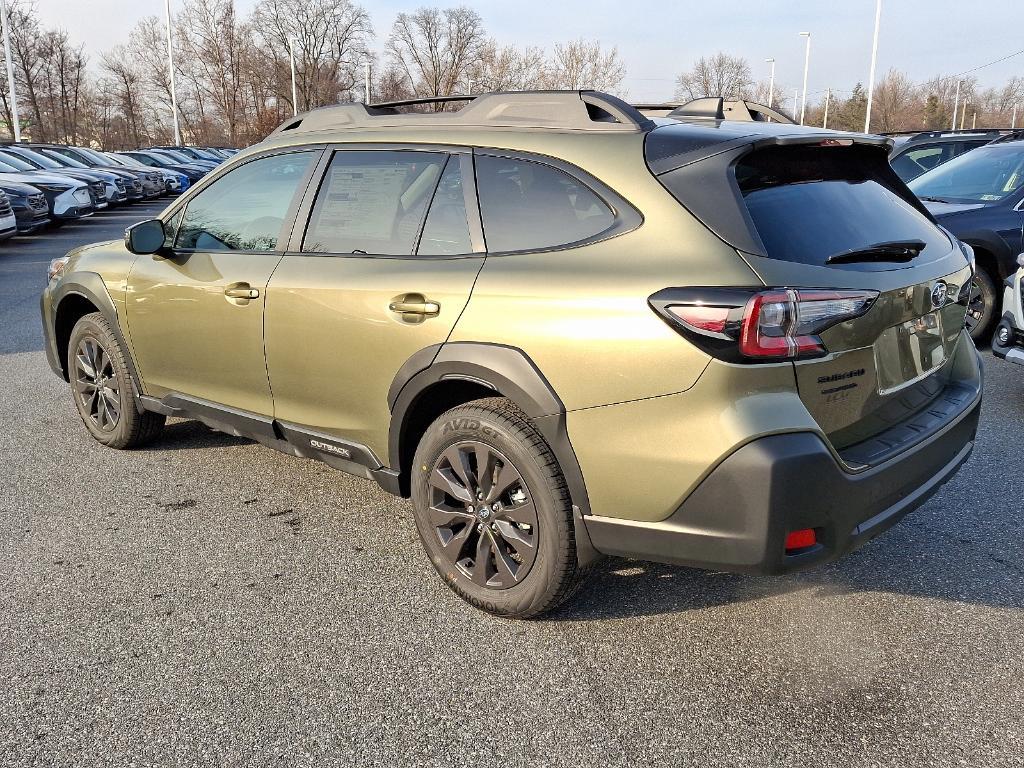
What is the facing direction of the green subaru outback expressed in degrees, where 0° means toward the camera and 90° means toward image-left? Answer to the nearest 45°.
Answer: approximately 135°

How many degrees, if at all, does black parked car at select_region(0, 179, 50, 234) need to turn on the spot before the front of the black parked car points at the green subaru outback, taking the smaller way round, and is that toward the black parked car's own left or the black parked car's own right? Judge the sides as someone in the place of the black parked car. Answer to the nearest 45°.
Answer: approximately 45° to the black parked car's own right

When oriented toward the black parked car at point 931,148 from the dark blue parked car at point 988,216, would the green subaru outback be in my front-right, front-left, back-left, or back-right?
back-left

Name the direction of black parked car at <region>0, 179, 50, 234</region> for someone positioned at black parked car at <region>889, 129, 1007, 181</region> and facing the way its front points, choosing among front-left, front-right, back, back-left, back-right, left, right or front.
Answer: front-right

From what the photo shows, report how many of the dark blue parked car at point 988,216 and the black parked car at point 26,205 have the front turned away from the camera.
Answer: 0

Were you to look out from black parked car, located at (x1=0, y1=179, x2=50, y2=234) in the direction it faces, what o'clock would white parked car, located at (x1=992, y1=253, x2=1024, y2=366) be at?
The white parked car is roughly at 1 o'clock from the black parked car.

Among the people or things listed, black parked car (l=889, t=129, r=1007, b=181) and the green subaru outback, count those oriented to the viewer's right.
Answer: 0

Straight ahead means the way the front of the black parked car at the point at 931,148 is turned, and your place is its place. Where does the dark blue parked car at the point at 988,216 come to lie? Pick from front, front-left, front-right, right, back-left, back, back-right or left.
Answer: front-left

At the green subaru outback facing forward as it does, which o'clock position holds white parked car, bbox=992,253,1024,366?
The white parked car is roughly at 3 o'clock from the green subaru outback.

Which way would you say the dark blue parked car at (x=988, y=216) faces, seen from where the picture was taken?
facing the viewer and to the left of the viewer

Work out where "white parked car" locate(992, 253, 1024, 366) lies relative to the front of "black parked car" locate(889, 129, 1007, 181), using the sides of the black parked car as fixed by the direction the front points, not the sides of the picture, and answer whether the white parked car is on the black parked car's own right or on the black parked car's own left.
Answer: on the black parked car's own left

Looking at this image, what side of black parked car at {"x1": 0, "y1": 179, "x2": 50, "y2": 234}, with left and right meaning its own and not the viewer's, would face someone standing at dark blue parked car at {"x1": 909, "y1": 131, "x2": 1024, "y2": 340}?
front
